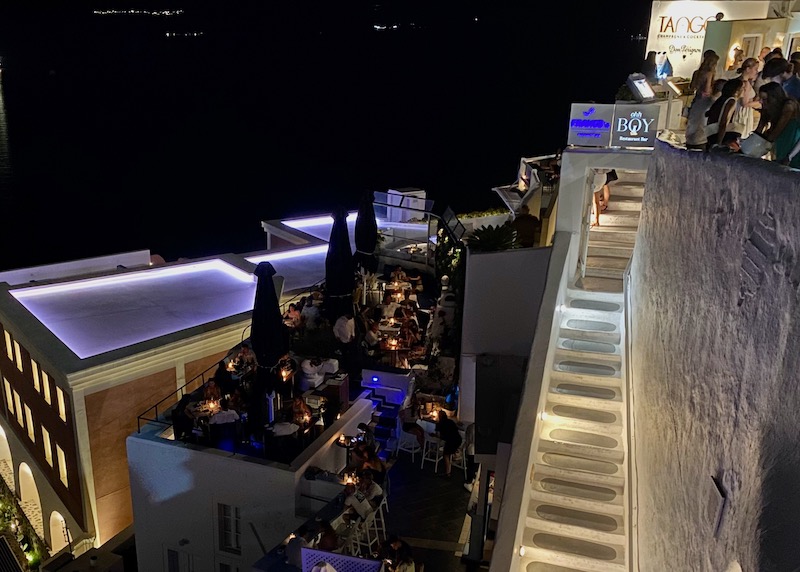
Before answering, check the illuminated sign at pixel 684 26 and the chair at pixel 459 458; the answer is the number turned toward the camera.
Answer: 1

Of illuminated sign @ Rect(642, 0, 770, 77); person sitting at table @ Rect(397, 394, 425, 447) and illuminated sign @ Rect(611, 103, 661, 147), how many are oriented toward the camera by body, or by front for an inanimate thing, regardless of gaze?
2

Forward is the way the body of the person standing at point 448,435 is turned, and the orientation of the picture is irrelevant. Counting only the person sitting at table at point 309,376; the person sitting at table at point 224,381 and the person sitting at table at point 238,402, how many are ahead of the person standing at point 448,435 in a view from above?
3

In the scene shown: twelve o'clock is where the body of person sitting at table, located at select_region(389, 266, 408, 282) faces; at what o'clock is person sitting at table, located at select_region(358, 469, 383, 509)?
person sitting at table, located at select_region(358, 469, 383, 509) is roughly at 12 o'clock from person sitting at table, located at select_region(389, 266, 408, 282).

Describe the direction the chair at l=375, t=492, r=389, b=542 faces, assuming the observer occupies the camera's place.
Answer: facing to the left of the viewer

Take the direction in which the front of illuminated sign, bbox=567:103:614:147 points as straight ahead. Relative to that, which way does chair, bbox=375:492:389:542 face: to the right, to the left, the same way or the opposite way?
to the right

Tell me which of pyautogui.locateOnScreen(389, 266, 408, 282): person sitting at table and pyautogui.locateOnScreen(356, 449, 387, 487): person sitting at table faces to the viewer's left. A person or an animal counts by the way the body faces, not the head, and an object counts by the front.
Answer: pyautogui.locateOnScreen(356, 449, 387, 487): person sitting at table
